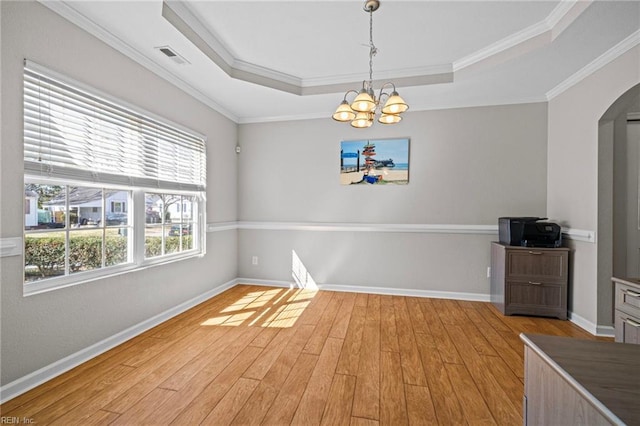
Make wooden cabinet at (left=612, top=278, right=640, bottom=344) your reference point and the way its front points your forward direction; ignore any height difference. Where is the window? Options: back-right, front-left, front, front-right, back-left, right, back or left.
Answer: front

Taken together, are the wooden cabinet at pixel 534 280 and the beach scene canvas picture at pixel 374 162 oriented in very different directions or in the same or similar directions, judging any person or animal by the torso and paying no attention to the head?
same or similar directions

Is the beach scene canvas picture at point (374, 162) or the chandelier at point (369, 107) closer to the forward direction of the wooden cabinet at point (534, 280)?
the chandelier

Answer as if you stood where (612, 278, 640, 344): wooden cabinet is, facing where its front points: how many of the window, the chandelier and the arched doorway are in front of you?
2

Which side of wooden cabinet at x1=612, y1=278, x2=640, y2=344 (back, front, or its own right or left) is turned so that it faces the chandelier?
front

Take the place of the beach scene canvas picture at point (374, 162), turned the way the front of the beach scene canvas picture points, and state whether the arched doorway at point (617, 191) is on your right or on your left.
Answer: on your left

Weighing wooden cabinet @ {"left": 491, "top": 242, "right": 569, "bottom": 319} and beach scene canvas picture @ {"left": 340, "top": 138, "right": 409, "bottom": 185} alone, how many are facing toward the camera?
2

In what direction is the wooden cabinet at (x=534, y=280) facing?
toward the camera

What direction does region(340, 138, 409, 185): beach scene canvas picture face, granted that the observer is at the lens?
facing the viewer

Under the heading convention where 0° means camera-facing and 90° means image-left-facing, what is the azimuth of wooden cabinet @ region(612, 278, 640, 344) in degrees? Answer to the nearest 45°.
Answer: approximately 45°

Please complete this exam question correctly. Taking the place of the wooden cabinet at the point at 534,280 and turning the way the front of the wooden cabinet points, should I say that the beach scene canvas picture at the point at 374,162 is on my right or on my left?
on my right

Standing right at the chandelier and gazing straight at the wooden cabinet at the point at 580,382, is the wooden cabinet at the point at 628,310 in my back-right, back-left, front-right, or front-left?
front-left

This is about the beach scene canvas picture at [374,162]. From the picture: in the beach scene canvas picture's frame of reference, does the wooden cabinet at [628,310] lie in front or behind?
in front
